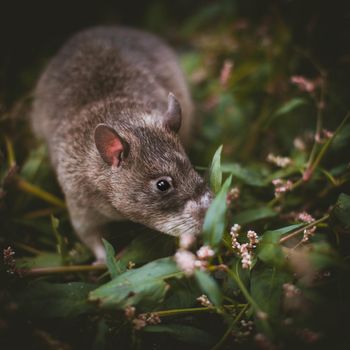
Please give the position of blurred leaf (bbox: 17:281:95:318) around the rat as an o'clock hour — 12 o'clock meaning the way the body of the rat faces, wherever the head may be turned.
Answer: The blurred leaf is roughly at 2 o'clock from the rat.

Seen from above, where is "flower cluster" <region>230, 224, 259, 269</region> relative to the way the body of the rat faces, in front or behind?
in front

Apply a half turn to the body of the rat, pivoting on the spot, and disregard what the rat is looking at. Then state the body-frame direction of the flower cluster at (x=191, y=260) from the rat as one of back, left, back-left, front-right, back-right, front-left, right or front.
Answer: back-left

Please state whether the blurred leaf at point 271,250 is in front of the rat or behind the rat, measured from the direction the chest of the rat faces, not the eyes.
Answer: in front

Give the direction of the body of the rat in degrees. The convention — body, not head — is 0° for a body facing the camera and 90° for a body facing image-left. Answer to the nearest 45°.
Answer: approximately 315°

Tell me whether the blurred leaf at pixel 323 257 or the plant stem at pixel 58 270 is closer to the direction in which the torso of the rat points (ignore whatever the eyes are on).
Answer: the blurred leaf

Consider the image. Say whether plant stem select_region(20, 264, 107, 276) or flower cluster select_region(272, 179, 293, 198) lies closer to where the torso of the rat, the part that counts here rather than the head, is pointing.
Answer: the flower cluster

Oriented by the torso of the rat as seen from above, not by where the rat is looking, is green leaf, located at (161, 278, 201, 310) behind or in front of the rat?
in front

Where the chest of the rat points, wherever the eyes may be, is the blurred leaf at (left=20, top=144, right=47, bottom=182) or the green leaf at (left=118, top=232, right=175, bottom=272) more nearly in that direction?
the green leaf

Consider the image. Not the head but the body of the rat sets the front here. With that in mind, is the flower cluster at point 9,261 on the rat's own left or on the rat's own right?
on the rat's own right
